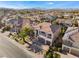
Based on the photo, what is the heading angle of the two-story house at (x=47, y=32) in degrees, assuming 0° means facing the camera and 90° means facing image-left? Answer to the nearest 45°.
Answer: approximately 45°

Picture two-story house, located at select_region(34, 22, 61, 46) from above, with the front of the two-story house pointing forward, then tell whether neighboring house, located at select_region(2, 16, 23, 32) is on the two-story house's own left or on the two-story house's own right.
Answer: on the two-story house's own right
